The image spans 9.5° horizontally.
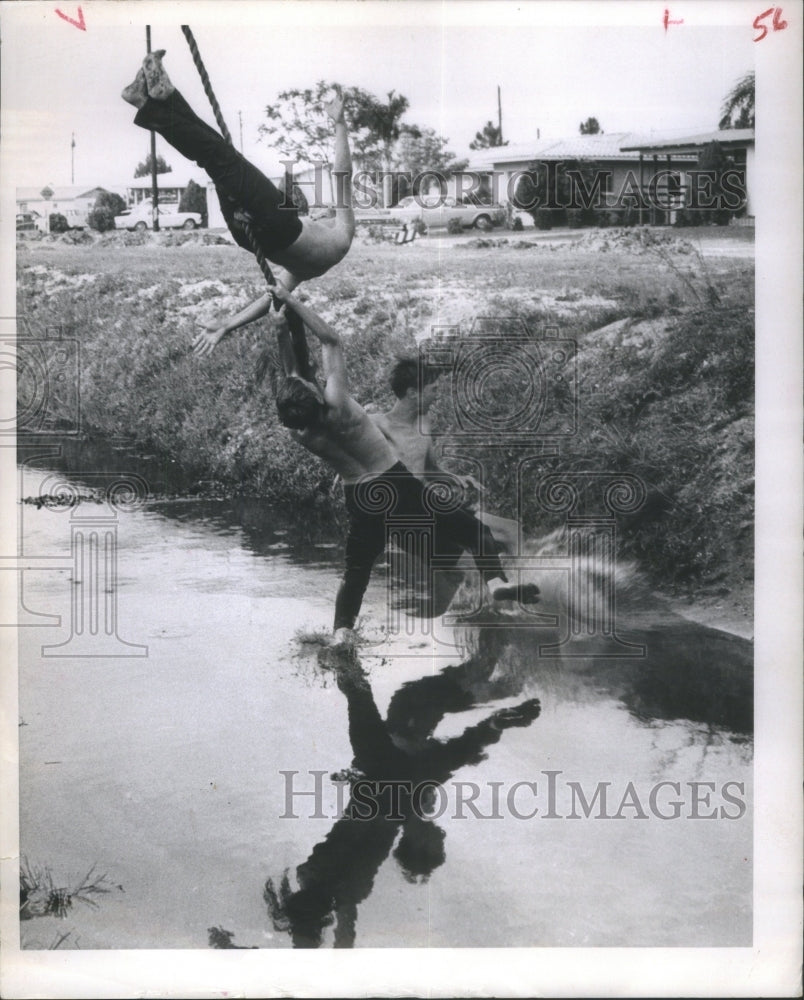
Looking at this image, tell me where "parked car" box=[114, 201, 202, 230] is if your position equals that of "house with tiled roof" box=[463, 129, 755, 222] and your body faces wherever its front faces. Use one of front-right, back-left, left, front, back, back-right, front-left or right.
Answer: right

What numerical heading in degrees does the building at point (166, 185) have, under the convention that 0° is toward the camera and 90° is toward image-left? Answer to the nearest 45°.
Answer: approximately 0°

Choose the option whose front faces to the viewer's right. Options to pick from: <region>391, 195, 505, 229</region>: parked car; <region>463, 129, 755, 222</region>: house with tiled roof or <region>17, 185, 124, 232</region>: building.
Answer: the parked car

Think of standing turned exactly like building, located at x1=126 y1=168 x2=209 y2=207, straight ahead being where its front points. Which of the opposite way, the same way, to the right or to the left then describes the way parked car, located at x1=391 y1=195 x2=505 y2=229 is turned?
to the left

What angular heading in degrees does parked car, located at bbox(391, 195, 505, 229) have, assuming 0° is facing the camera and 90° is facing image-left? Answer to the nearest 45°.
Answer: approximately 270°
